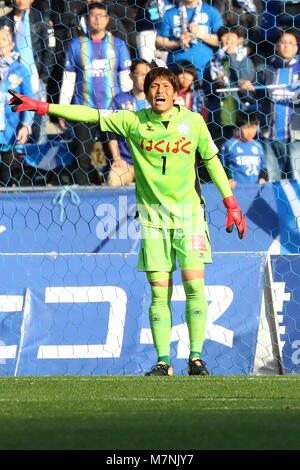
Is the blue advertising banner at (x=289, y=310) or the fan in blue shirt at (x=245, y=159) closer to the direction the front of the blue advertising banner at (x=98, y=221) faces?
the blue advertising banner

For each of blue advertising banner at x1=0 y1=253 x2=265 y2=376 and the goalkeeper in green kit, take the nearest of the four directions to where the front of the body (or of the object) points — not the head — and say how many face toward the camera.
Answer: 2

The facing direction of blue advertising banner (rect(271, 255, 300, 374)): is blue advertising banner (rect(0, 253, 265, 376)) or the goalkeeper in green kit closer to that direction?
the goalkeeper in green kit

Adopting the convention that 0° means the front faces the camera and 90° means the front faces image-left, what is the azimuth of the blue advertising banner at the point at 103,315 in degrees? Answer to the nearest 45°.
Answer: approximately 0°

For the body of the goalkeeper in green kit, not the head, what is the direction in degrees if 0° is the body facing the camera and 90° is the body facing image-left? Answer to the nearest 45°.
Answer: approximately 0°
